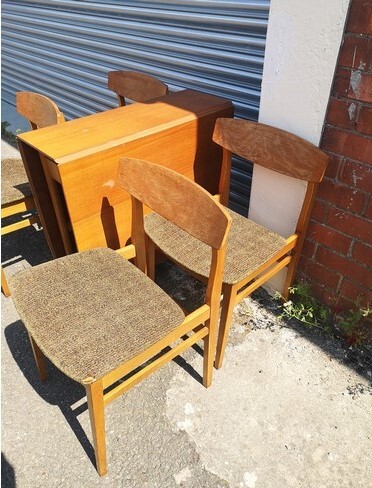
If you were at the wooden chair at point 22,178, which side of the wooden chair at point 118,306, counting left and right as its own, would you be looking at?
right

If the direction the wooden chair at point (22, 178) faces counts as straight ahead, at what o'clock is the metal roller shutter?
The metal roller shutter is roughly at 6 o'clock from the wooden chair.

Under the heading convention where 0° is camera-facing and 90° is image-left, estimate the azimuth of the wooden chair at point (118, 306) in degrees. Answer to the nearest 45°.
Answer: approximately 45°

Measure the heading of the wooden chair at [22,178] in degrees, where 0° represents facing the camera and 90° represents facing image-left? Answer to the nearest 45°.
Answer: approximately 45°

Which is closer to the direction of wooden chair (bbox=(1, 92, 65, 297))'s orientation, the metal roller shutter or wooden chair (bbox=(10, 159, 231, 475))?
the wooden chair

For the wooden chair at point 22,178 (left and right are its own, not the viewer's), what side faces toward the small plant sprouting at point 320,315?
left
